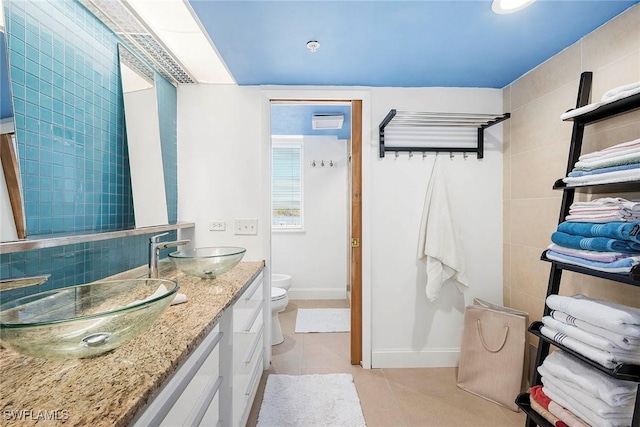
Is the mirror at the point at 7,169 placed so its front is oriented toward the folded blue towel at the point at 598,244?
yes

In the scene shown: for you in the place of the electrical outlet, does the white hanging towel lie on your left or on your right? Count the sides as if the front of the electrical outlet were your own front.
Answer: on your left

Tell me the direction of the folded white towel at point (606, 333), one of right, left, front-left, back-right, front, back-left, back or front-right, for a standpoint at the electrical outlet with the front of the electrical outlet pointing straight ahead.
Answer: front-left

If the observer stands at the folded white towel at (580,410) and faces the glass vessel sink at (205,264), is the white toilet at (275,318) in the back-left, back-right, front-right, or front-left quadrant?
front-right

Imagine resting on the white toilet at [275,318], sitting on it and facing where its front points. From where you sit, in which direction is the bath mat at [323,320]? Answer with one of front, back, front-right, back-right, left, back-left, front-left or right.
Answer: front-left

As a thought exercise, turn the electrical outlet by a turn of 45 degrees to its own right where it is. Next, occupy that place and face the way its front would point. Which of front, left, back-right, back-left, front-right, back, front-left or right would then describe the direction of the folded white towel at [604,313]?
left

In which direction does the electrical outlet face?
toward the camera

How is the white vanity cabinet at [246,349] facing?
to the viewer's right

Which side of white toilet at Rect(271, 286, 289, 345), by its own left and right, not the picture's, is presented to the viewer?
right

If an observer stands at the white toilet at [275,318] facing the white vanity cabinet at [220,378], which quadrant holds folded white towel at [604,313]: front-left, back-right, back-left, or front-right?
front-left

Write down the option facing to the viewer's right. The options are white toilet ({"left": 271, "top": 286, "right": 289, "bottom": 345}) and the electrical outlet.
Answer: the white toilet

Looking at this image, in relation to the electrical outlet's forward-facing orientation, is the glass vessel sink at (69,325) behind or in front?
in front

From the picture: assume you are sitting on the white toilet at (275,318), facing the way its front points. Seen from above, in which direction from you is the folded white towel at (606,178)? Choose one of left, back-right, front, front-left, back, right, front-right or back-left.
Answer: front-right

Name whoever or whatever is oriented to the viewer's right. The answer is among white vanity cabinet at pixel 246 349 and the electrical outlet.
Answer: the white vanity cabinet

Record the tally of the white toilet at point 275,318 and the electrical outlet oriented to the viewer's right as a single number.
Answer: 1
